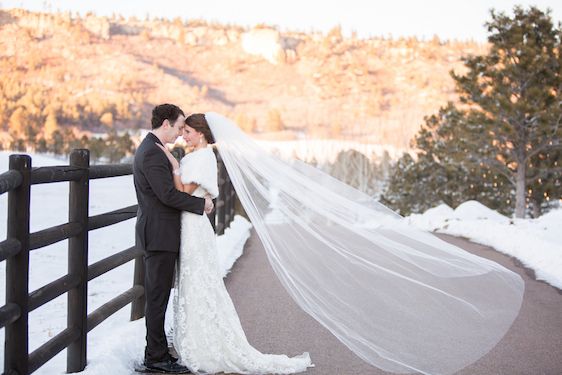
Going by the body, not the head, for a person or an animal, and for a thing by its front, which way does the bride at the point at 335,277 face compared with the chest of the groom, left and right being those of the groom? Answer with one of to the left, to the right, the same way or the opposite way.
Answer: the opposite way

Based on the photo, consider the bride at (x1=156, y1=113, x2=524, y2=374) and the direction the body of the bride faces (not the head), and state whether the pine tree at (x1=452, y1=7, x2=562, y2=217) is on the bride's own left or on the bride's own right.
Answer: on the bride's own right

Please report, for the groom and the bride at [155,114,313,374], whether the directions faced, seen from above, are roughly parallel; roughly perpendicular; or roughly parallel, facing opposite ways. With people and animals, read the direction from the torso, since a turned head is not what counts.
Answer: roughly parallel, facing opposite ways

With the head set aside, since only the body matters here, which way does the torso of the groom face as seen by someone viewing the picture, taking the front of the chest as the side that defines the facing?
to the viewer's right

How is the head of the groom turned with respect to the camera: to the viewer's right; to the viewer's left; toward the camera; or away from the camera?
to the viewer's right

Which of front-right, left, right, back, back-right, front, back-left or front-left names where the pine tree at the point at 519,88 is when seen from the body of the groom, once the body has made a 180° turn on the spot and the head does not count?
back-right

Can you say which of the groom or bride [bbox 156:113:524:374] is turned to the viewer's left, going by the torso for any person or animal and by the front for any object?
the bride

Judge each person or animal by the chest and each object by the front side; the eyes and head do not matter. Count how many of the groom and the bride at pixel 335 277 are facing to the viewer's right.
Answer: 1

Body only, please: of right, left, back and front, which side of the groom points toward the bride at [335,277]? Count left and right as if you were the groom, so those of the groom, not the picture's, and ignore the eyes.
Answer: front

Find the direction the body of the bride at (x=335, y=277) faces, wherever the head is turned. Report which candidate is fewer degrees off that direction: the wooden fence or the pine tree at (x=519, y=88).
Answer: the wooden fence

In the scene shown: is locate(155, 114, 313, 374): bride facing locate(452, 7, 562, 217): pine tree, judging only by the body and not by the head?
no

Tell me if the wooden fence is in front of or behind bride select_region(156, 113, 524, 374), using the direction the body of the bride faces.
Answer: in front

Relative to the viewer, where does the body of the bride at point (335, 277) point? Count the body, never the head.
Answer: to the viewer's left
